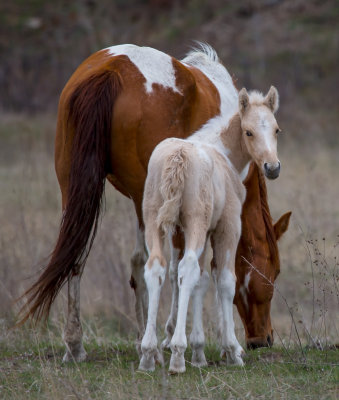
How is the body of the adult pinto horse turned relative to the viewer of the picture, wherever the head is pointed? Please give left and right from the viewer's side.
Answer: facing away from the viewer and to the right of the viewer

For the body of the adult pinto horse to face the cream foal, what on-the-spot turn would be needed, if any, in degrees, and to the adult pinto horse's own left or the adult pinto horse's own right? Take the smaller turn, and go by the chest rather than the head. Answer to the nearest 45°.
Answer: approximately 90° to the adult pinto horse's own right

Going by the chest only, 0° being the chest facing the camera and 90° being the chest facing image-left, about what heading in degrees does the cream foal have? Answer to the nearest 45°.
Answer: approximately 225°
